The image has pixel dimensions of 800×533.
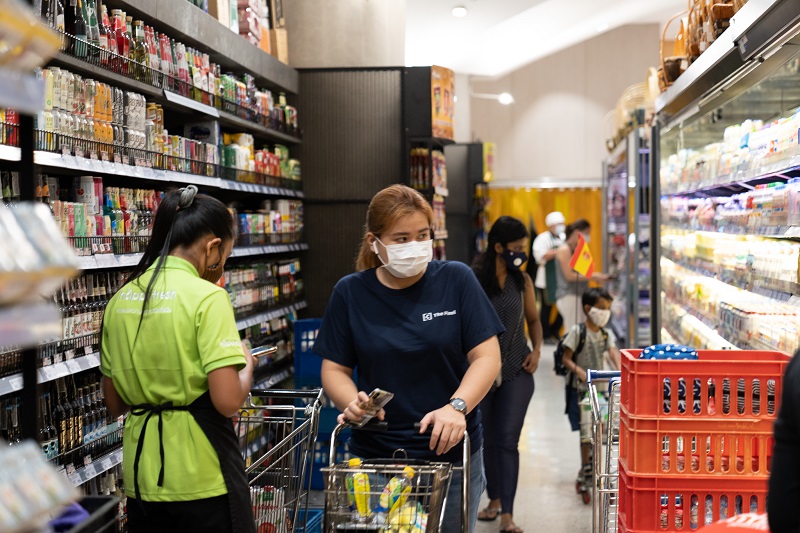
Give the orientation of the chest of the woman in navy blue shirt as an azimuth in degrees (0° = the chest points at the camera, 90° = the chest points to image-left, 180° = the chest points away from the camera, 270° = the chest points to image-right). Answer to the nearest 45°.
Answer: approximately 0°

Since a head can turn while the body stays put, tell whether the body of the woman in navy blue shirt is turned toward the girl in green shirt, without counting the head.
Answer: no

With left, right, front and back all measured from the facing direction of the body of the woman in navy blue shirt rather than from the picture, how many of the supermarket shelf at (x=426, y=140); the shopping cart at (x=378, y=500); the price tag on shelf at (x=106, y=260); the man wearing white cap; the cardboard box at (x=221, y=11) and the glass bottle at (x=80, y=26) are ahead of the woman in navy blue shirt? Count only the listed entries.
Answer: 1

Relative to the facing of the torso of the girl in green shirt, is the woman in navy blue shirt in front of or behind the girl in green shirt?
in front

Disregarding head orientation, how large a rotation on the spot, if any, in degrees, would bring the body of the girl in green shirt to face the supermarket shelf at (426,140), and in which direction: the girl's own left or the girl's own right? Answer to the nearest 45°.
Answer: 0° — they already face it

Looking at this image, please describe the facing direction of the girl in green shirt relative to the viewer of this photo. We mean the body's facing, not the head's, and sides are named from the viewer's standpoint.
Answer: facing away from the viewer and to the right of the viewer

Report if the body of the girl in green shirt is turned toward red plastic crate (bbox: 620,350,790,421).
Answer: no

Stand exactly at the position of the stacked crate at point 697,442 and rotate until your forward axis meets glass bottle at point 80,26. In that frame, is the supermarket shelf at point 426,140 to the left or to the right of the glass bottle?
right

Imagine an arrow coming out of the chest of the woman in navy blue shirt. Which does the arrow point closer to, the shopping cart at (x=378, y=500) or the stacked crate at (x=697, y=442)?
the shopping cart

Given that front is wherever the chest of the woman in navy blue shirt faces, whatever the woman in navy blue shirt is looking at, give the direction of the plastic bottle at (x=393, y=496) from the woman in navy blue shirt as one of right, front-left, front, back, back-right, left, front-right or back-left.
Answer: front

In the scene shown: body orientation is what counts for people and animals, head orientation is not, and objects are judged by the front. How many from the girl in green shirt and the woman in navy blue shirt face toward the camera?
1

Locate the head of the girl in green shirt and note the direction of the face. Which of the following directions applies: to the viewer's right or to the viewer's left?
to the viewer's right

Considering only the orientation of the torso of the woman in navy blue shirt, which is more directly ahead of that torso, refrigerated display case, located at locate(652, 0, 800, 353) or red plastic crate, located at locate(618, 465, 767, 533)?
the red plastic crate

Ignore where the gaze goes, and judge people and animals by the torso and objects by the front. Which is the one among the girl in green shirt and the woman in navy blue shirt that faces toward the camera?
the woman in navy blue shirt

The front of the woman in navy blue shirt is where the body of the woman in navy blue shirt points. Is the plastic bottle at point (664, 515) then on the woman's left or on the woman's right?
on the woman's left
